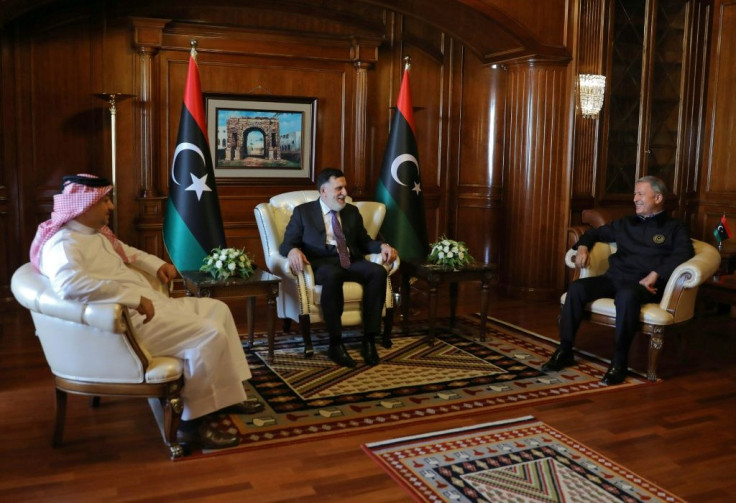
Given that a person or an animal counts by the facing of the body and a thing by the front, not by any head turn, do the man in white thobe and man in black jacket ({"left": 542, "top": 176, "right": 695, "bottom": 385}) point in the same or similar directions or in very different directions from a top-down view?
very different directions

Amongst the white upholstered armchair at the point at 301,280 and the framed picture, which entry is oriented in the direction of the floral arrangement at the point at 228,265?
the framed picture

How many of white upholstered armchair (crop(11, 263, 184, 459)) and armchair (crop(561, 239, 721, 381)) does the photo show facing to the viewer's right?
1

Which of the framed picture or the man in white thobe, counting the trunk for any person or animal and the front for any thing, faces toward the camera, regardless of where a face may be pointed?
the framed picture

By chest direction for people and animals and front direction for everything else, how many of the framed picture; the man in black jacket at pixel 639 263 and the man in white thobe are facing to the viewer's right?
1

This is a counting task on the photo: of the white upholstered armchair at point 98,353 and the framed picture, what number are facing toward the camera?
1

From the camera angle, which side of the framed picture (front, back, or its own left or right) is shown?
front

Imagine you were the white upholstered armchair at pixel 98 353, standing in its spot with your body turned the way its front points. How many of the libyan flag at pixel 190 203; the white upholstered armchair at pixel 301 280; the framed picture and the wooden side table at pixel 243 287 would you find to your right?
0

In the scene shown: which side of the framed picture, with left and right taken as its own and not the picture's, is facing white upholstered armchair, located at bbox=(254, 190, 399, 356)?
front

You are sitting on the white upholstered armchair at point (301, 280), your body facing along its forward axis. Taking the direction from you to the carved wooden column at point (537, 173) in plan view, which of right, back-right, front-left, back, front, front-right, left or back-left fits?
left

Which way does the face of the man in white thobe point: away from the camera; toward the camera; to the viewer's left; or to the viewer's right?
to the viewer's right

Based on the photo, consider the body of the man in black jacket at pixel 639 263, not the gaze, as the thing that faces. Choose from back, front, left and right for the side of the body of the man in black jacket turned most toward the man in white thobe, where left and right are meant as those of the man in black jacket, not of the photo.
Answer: front

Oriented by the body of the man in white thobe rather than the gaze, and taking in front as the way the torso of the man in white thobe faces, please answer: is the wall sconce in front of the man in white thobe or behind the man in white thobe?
in front

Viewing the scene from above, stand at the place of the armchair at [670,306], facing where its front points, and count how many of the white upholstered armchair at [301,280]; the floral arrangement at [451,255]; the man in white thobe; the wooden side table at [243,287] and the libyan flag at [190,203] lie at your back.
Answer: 0

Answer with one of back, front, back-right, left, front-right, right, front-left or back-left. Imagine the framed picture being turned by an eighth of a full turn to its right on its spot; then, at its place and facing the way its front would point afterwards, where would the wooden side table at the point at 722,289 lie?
left

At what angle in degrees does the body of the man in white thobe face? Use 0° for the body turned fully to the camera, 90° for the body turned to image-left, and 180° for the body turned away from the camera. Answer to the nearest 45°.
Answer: approximately 270°

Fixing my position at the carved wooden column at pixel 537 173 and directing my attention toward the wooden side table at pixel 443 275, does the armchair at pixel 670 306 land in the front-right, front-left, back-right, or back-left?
front-left

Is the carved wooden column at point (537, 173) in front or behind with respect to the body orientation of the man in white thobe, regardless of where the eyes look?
in front

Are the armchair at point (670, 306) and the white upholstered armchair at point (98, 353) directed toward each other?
yes

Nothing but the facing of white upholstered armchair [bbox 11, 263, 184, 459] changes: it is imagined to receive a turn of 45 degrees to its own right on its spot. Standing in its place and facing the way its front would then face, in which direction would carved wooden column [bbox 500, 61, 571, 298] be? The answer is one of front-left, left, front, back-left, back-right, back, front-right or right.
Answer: left

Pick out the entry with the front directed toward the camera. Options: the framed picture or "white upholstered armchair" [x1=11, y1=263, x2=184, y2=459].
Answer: the framed picture

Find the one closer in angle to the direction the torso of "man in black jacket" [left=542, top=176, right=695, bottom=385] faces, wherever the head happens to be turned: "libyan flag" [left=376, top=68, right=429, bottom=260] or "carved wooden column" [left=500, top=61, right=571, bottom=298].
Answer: the libyan flag
